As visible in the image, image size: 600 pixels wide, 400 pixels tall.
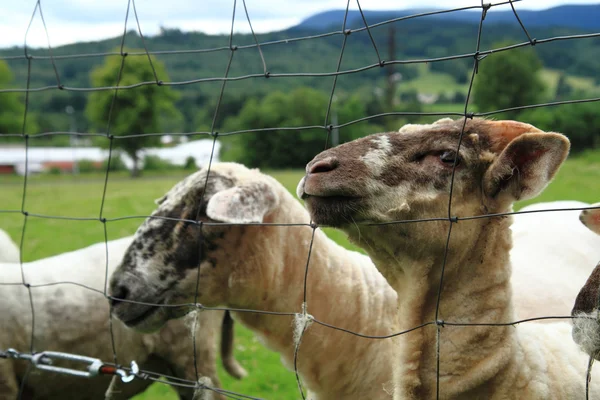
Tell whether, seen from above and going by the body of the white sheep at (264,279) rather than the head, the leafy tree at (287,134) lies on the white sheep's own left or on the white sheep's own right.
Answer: on the white sheep's own right

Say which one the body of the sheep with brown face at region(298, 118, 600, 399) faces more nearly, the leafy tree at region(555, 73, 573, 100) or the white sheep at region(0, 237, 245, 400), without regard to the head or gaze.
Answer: the white sheep

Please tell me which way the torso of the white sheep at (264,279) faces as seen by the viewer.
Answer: to the viewer's left

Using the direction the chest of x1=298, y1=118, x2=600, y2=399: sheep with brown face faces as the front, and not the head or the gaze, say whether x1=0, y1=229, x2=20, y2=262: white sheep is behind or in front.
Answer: in front
